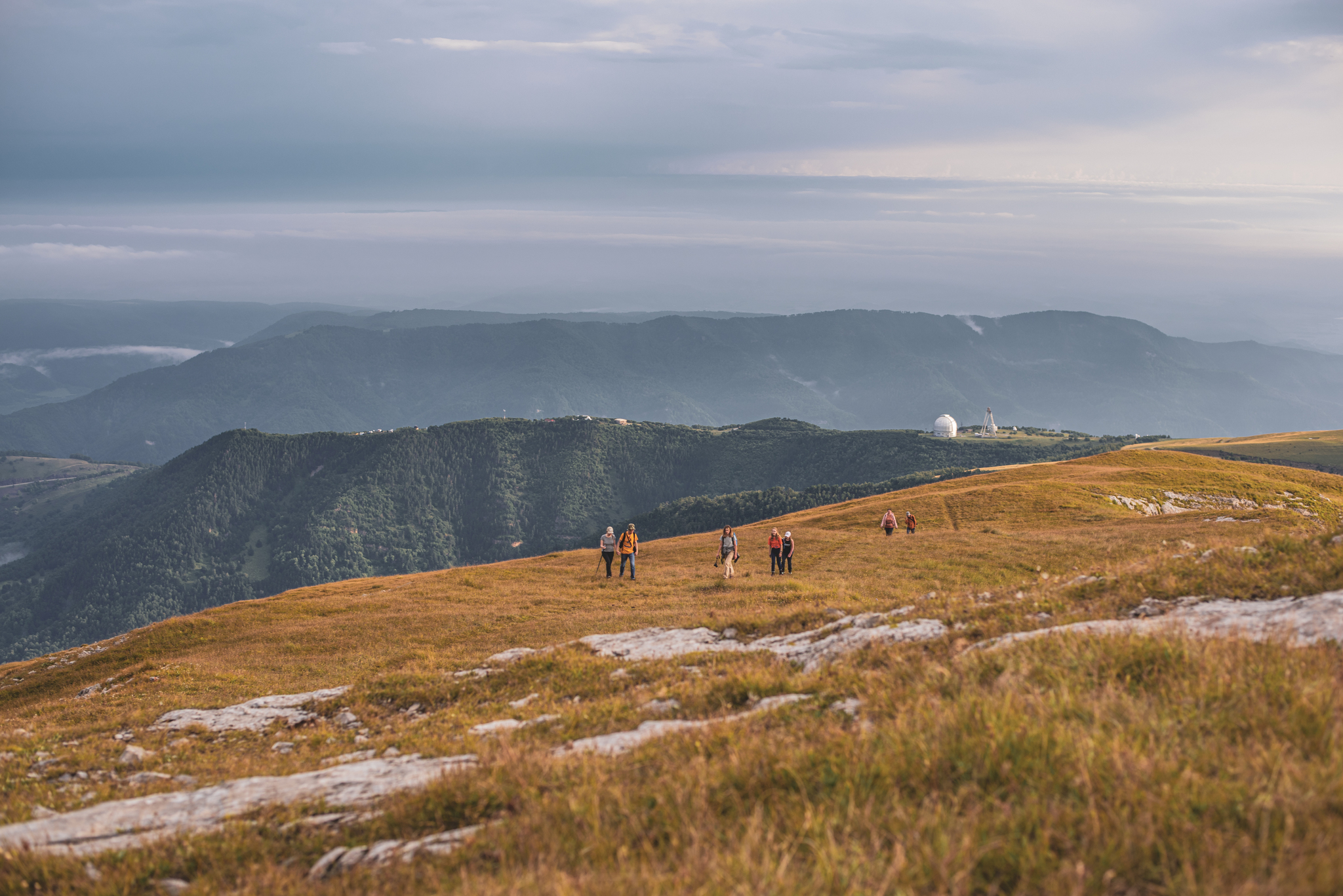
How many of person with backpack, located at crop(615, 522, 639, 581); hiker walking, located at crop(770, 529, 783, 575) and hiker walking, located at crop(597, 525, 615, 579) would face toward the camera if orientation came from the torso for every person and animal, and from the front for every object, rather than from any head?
3

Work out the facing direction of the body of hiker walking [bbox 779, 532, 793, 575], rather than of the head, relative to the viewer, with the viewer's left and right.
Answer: facing the viewer

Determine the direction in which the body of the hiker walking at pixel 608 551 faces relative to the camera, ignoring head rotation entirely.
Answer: toward the camera

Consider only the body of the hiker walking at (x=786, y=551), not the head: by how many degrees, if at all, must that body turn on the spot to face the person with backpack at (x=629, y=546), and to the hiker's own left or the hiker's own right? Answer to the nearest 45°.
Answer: approximately 90° to the hiker's own right

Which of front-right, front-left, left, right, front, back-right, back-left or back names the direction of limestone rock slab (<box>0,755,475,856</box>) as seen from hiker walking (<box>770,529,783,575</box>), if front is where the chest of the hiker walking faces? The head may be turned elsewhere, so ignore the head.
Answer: front

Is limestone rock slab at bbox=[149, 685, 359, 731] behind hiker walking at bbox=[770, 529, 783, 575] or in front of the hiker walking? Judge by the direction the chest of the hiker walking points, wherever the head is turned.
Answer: in front

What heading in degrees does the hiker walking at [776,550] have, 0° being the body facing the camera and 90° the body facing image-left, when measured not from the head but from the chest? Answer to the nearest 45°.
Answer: approximately 0°

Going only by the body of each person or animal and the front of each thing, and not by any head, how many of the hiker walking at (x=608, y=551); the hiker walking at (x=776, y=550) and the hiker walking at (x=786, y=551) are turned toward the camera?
3

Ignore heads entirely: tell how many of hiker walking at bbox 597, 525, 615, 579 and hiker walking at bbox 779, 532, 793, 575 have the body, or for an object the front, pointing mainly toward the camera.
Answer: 2

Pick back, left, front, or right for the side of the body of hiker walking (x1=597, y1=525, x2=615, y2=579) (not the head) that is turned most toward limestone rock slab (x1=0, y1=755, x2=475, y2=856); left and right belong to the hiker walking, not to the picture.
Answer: front

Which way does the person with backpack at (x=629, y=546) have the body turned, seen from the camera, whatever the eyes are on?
toward the camera

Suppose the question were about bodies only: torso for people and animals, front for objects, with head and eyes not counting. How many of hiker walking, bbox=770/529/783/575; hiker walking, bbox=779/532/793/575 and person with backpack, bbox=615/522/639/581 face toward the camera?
3
